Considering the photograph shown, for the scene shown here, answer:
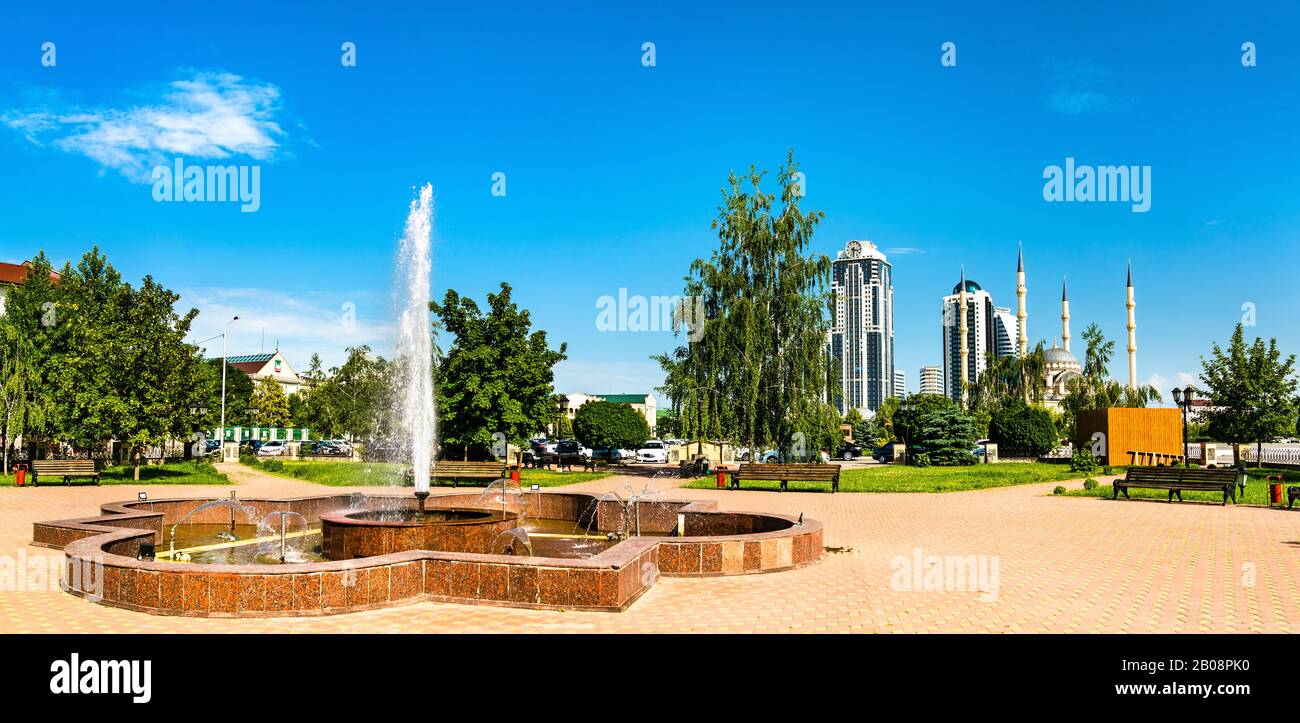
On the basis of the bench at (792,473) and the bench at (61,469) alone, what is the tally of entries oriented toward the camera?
2

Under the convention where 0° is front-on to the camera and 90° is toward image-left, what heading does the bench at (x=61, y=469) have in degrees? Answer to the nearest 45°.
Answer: approximately 0°

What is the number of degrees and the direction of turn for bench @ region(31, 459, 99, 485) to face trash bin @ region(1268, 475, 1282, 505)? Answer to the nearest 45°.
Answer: approximately 45° to its left

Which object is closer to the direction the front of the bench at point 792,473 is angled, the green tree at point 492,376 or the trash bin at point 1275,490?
the trash bin

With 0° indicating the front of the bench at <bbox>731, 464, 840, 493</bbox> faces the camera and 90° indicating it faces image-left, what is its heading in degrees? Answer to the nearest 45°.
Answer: approximately 0°

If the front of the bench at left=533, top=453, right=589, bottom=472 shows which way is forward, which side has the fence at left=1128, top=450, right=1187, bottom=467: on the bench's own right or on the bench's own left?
on the bench's own left

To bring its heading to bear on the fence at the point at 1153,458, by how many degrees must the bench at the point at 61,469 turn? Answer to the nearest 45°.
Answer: approximately 90° to its left

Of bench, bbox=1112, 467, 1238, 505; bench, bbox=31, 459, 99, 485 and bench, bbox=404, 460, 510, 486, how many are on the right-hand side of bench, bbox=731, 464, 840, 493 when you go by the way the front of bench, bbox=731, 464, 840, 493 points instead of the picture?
2

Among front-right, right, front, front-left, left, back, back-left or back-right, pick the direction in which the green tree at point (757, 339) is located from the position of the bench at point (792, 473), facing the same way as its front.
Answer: back
